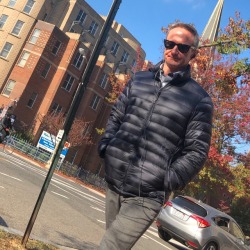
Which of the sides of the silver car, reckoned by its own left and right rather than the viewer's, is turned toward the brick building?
left

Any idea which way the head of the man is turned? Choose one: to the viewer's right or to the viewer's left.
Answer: to the viewer's left

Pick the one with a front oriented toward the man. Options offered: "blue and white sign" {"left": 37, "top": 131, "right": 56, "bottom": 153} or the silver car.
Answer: the blue and white sign

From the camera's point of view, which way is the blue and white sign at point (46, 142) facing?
toward the camera

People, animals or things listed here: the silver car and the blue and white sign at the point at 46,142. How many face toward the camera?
1

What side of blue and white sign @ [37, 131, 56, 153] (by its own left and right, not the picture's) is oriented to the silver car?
front

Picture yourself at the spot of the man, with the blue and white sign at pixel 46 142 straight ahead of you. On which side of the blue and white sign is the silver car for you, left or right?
right

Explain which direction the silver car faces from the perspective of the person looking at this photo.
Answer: facing away from the viewer and to the right of the viewer

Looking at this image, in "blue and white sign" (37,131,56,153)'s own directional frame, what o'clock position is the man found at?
The man is roughly at 12 o'clock from the blue and white sign.

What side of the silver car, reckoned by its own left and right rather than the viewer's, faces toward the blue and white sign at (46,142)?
left

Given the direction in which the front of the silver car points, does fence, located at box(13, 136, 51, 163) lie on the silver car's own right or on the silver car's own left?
on the silver car's own left

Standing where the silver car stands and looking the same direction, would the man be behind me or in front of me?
behind
